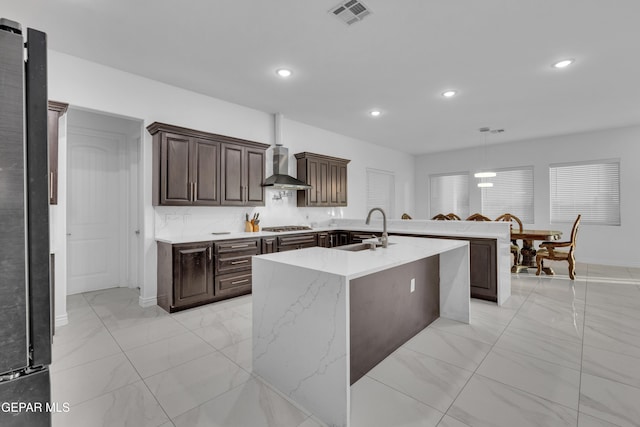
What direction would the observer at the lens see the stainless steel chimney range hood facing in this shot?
facing the viewer and to the right of the viewer

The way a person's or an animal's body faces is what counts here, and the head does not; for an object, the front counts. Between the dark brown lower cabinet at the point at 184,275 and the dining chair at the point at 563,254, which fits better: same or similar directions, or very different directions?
very different directions

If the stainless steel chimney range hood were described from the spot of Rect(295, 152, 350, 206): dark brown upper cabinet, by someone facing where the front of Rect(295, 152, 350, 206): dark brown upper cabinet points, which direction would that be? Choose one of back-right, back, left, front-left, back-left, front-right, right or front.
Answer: right

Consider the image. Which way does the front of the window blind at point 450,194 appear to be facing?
toward the camera

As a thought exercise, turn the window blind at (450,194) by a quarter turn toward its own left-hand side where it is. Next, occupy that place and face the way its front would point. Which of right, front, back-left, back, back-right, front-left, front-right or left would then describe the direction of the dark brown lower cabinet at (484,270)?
right

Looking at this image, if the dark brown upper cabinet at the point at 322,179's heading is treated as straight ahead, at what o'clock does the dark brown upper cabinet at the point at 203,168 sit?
the dark brown upper cabinet at the point at 203,168 is roughly at 3 o'clock from the dark brown upper cabinet at the point at 322,179.

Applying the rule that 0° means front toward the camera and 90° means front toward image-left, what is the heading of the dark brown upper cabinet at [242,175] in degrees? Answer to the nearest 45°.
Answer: approximately 315°

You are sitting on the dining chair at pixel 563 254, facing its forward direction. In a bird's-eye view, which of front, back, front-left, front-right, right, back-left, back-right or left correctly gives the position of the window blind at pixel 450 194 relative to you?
front-right

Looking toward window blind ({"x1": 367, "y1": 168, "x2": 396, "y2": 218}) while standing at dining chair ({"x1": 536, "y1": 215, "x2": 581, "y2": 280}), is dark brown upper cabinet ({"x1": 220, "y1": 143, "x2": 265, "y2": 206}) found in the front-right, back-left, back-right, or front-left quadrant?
front-left

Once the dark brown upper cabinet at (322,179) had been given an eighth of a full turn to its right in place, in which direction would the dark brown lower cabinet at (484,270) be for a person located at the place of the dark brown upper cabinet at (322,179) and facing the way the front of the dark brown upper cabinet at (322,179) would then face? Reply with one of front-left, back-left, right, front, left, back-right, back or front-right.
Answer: front-left

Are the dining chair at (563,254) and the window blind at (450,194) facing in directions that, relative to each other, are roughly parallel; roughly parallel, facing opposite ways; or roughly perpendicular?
roughly perpendicular

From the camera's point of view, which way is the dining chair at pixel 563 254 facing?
to the viewer's left

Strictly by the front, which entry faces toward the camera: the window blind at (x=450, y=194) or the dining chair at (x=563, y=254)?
the window blind

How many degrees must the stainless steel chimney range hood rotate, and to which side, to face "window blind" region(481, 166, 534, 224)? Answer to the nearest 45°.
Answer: approximately 45° to its left

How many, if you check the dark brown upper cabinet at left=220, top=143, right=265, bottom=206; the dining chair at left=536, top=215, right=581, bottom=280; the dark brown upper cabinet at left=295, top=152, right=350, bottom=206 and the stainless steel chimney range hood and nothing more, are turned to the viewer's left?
1

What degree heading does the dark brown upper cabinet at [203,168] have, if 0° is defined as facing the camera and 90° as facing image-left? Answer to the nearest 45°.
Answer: approximately 315°
